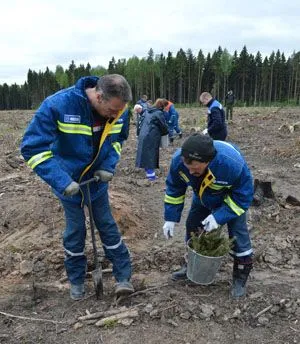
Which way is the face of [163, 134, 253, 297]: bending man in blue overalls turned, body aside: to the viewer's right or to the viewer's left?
to the viewer's left

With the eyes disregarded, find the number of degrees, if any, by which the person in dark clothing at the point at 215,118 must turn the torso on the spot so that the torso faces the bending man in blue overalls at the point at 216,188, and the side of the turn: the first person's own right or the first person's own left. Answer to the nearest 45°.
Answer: approximately 90° to the first person's own left

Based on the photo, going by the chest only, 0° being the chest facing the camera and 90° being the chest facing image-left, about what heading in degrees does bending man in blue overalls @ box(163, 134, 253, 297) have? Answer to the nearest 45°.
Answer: approximately 45°

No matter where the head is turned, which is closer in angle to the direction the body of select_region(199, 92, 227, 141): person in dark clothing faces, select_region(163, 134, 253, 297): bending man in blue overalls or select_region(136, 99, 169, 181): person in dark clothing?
the person in dark clothing

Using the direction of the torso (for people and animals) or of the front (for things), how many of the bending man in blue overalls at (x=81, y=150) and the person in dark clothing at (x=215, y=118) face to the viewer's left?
1
